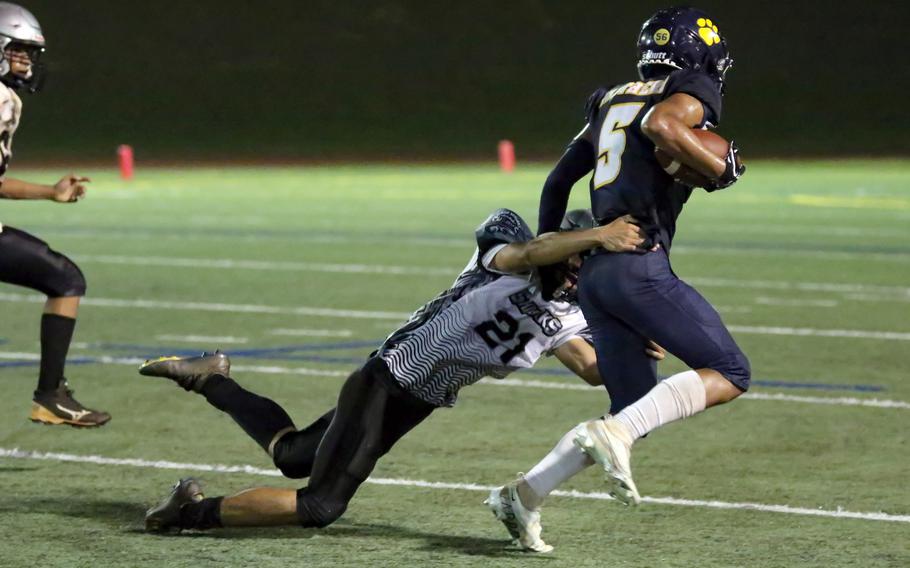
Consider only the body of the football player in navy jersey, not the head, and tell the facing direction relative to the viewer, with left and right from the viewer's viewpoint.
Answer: facing away from the viewer and to the right of the viewer

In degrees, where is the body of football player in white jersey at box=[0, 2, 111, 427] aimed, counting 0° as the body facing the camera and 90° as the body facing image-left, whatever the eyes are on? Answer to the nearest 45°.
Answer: approximately 270°

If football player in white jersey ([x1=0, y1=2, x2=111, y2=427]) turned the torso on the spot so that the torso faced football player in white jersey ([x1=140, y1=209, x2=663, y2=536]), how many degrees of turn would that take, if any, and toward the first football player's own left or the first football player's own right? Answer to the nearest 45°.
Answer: approximately 45° to the first football player's own right

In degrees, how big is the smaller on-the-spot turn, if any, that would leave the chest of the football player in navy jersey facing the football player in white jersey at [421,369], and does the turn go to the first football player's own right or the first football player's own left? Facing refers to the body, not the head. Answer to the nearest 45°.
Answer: approximately 135° to the first football player's own left

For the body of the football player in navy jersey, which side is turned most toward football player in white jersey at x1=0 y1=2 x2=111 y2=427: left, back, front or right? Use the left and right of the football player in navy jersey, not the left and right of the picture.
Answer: left

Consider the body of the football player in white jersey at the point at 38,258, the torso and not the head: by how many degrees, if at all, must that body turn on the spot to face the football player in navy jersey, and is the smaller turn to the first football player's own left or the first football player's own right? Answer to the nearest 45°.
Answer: approximately 45° to the first football player's own right
